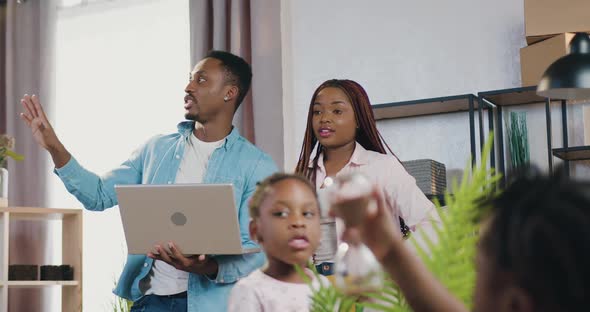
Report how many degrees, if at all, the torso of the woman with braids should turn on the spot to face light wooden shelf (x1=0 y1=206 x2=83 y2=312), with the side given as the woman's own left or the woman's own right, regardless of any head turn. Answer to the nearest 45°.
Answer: approximately 90° to the woman's own right

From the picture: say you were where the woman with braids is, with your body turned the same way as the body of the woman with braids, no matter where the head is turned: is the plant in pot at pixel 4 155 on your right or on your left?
on your right

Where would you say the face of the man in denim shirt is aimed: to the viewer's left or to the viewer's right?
to the viewer's left

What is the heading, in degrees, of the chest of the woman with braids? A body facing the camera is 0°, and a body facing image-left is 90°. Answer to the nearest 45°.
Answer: approximately 45°

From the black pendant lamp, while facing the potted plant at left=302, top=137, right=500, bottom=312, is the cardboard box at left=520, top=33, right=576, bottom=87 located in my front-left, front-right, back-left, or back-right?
back-right

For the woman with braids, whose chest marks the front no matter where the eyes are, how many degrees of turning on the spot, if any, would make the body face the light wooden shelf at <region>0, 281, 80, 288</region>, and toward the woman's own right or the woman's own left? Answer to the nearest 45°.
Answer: approximately 90° to the woman's own right

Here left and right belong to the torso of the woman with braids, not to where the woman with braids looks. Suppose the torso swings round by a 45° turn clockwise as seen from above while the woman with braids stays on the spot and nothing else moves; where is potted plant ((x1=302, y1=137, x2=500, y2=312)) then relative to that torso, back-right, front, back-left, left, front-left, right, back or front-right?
left
